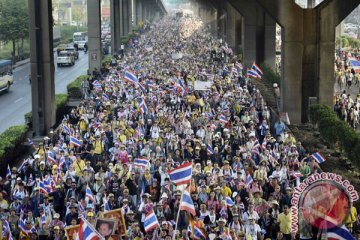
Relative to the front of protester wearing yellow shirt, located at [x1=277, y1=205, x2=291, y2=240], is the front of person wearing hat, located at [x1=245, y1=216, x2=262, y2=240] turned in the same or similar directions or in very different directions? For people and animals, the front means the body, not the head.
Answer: same or similar directions

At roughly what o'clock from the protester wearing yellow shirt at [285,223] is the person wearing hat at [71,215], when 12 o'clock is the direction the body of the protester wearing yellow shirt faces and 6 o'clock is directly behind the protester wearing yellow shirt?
The person wearing hat is roughly at 3 o'clock from the protester wearing yellow shirt.

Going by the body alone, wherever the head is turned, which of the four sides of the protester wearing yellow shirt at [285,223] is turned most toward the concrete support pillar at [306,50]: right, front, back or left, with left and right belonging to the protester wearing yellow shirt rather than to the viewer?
back

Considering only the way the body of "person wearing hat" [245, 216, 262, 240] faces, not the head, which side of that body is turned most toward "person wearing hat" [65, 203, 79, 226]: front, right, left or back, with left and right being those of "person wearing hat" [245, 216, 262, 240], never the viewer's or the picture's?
right

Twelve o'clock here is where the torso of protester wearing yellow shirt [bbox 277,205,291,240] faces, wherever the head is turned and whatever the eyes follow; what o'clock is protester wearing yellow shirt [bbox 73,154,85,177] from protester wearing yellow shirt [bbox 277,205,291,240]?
protester wearing yellow shirt [bbox 73,154,85,177] is roughly at 4 o'clock from protester wearing yellow shirt [bbox 277,205,291,240].

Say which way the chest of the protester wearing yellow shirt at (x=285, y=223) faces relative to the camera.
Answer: toward the camera

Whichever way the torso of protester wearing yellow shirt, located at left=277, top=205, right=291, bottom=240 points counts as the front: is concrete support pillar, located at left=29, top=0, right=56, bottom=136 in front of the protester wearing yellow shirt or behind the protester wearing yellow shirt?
behind

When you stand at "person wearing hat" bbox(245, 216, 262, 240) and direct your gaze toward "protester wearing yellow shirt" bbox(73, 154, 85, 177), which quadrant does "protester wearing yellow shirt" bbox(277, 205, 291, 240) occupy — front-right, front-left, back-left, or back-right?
back-right

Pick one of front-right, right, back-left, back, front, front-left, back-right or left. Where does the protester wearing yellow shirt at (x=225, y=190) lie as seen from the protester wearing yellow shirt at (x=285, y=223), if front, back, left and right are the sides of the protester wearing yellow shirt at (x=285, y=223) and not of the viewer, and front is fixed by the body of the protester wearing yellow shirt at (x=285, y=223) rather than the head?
back-right

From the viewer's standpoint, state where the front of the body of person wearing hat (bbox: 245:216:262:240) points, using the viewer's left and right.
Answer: facing the viewer

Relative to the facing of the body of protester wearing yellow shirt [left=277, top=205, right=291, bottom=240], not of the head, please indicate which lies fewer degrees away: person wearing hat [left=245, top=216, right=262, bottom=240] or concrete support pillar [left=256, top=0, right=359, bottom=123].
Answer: the person wearing hat

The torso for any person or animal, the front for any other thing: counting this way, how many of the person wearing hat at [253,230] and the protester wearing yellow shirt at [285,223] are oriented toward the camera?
2

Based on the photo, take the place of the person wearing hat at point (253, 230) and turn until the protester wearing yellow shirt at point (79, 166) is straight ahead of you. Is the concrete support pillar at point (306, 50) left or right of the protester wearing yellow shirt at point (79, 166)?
right
